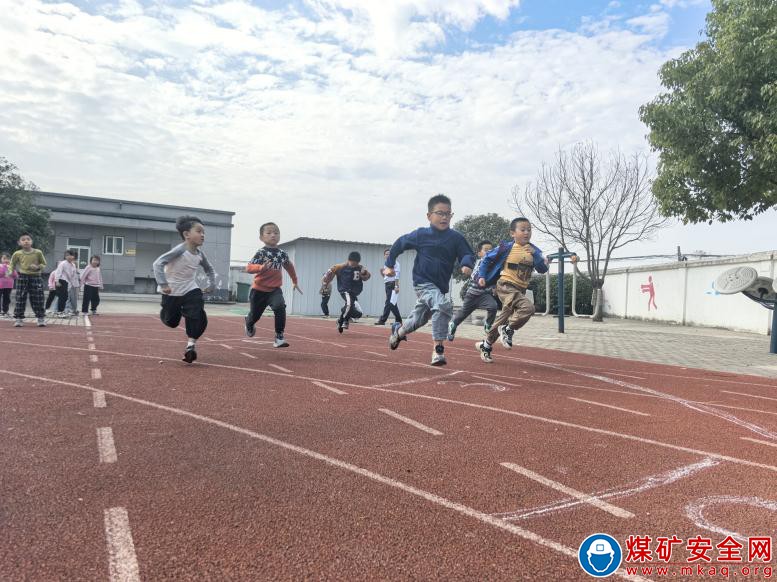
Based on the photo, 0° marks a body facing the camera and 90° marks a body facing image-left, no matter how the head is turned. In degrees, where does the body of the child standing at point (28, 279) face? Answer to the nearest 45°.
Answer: approximately 0°

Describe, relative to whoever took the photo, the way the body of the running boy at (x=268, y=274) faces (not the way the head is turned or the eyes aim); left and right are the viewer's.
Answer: facing the viewer and to the right of the viewer

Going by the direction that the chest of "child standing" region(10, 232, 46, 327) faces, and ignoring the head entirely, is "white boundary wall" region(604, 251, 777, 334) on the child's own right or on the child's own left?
on the child's own left

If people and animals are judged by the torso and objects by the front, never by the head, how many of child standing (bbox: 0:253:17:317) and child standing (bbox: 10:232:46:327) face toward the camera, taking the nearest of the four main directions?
2

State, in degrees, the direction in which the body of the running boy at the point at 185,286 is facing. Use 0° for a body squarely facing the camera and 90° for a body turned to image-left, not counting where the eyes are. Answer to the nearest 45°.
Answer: approximately 315°
